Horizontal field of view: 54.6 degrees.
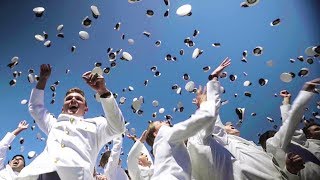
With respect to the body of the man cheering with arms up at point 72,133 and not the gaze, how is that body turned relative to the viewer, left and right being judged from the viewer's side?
facing the viewer

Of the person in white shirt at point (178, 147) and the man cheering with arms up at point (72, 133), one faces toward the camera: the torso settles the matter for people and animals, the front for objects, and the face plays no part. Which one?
the man cheering with arms up

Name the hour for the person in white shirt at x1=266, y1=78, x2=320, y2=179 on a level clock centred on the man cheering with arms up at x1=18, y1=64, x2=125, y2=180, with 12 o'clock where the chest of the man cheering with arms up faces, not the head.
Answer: The person in white shirt is roughly at 9 o'clock from the man cheering with arms up.

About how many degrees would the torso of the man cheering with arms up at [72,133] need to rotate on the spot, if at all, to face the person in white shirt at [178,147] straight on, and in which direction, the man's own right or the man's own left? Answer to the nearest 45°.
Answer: approximately 90° to the man's own left

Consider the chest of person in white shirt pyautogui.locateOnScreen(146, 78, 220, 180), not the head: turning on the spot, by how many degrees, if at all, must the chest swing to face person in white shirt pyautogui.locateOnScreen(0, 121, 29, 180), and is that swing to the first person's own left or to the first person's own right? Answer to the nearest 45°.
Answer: approximately 135° to the first person's own left

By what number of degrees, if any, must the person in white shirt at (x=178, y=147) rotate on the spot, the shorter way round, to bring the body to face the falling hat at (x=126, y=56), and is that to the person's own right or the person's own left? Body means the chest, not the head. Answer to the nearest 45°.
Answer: approximately 90° to the person's own left

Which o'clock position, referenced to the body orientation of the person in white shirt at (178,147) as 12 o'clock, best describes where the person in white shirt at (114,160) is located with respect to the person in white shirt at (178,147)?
the person in white shirt at (114,160) is roughly at 8 o'clock from the person in white shirt at (178,147).
